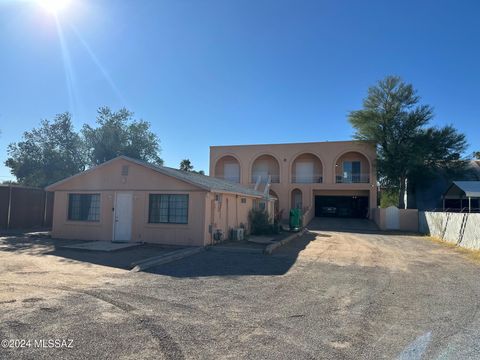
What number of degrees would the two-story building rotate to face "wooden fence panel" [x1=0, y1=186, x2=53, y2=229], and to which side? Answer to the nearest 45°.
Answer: approximately 45° to its right

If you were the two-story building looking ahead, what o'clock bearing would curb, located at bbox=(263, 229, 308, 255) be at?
The curb is roughly at 12 o'clock from the two-story building.

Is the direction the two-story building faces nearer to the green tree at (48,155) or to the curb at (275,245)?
the curb

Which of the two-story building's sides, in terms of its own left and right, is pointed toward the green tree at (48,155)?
right

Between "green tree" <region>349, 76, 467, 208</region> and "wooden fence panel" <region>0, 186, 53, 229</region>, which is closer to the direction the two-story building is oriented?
the wooden fence panel

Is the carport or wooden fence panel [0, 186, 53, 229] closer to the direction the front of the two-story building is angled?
the wooden fence panel

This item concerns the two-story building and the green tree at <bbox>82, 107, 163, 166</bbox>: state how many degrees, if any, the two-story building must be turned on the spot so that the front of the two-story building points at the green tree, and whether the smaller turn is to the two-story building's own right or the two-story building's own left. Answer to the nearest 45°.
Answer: approximately 90° to the two-story building's own right

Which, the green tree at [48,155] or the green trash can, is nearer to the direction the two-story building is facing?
the green trash can

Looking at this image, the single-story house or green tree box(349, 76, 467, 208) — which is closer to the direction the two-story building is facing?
the single-story house

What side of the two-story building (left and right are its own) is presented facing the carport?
left

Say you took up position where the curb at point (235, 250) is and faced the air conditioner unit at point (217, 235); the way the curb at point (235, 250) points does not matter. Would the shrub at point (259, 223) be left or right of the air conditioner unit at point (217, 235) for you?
right
